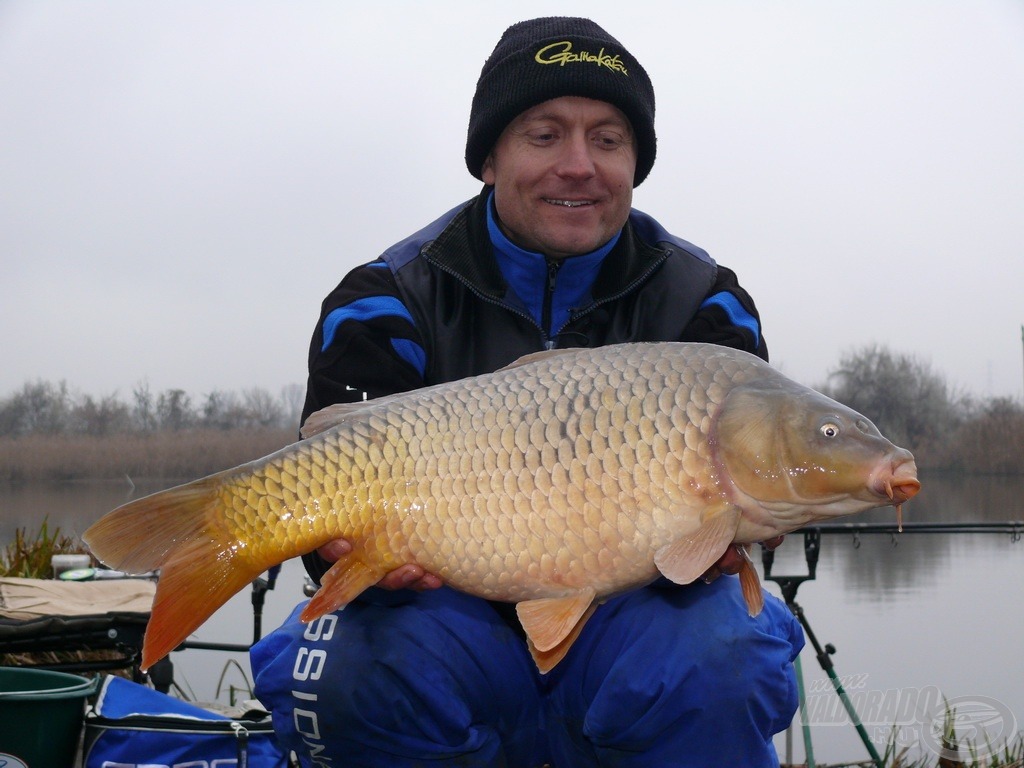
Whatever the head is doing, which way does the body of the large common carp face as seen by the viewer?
to the viewer's right

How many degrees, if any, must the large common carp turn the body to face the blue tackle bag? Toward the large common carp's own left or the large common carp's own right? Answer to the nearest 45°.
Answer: approximately 135° to the large common carp's own left

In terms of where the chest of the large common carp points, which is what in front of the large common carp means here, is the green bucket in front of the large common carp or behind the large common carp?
behind

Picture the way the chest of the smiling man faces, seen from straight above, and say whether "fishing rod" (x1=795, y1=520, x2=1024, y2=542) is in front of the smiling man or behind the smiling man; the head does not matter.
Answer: behind

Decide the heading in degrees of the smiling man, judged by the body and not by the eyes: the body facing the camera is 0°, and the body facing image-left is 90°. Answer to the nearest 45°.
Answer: approximately 0°
